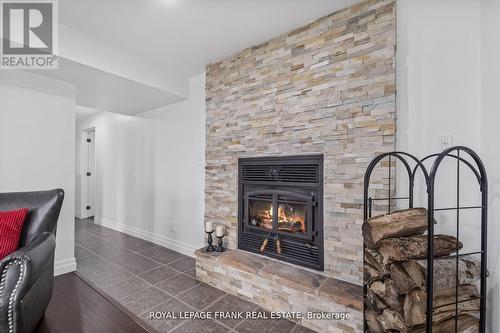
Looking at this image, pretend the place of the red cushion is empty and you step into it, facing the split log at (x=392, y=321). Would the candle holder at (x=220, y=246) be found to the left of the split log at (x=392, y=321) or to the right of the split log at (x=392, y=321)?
left

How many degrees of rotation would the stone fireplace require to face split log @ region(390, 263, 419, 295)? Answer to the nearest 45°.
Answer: approximately 90° to its left

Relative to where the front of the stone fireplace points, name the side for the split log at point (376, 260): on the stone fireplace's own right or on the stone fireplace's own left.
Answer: on the stone fireplace's own left

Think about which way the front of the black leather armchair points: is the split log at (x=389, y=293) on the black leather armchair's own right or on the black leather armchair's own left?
on the black leather armchair's own left

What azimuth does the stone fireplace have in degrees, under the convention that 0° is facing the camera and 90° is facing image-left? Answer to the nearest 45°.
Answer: approximately 45°

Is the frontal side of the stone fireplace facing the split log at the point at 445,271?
no

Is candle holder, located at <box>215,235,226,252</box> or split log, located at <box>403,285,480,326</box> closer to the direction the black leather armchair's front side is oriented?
the split log
